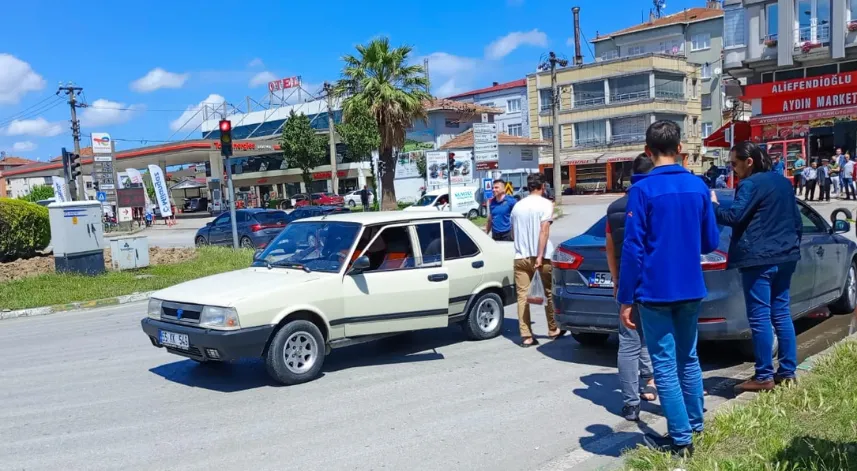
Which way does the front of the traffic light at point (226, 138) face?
toward the camera

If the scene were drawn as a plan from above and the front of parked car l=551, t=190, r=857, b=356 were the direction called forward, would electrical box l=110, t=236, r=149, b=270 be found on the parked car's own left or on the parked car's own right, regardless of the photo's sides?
on the parked car's own left

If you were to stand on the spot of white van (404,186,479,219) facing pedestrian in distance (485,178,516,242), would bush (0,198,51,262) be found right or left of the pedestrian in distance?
right

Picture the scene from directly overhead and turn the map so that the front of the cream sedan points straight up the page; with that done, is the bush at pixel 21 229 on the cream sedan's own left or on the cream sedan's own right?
on the cream sedan's own right

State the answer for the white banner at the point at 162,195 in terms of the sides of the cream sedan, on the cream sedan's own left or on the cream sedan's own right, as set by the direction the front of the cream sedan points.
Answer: on the cream sedan's own right

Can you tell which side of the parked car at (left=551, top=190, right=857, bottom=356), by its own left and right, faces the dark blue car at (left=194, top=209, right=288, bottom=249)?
left

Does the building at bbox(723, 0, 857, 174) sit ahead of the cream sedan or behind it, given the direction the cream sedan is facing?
behind

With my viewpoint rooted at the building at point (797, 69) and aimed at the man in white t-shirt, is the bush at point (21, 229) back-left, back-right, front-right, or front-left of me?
front-right

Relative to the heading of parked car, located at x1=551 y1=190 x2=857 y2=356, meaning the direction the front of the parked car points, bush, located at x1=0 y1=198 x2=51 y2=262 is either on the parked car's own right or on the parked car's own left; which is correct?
on the parked car's own left

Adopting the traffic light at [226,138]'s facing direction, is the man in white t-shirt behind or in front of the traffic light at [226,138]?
in front

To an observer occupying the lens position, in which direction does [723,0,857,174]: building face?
facing the viewer and to the left of the viewer

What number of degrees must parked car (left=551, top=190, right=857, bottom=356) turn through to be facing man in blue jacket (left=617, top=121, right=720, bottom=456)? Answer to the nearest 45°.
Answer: approximately 135° to its right

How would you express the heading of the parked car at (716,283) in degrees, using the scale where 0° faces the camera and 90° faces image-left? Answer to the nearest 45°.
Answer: approximately 225°

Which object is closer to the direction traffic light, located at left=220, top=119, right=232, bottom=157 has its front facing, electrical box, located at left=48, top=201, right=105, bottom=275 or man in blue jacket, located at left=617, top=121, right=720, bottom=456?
the man in blue jacket

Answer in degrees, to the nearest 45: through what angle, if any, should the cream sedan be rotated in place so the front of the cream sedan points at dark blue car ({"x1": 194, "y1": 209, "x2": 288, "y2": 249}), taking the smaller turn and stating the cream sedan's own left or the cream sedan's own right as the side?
approximately 135° to the cream sedan's own right

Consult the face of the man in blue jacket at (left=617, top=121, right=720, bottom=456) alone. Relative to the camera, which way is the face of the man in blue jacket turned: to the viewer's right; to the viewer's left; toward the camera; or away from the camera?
away from the camera
